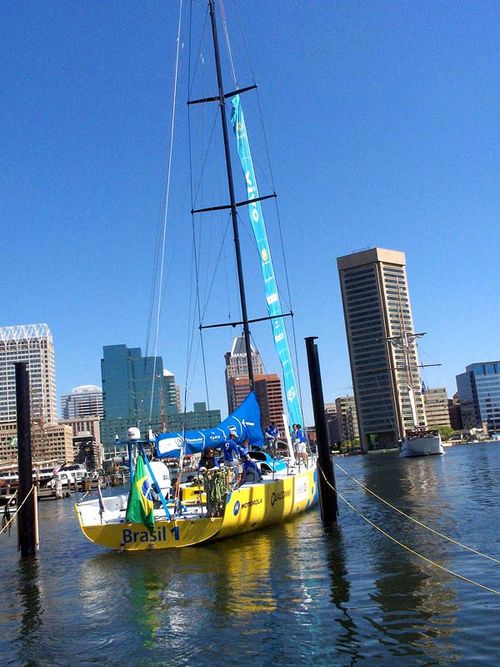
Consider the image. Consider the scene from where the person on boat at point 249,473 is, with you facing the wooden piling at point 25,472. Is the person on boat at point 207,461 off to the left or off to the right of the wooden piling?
right

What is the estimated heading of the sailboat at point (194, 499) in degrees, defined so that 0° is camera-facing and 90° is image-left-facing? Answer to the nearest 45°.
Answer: approximately 225°

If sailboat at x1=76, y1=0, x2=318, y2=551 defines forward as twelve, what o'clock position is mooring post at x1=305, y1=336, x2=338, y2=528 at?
The mooring post is roughly at 1 o'clock from the sailboat.

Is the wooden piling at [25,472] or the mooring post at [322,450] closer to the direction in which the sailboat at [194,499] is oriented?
the mooring post

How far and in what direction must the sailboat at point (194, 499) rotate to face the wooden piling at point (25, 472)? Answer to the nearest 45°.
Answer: approximately 135° to its left
